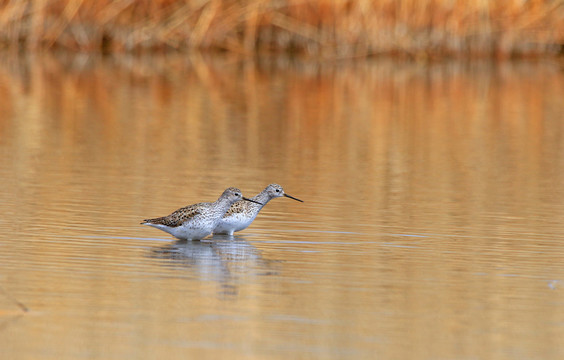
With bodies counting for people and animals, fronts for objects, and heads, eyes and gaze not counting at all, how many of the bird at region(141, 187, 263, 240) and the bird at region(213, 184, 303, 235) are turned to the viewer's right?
2

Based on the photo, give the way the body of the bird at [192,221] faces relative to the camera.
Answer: to the viewer's right

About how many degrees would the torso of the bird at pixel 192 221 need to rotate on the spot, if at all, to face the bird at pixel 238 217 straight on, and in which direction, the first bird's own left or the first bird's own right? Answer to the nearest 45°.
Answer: approximately 45° to the first bird's own left

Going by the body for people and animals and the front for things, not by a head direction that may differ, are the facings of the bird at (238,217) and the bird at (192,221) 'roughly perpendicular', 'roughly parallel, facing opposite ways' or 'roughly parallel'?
roughly parallel

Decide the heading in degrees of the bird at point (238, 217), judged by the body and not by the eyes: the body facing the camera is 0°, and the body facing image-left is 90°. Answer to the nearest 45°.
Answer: approximately 270°

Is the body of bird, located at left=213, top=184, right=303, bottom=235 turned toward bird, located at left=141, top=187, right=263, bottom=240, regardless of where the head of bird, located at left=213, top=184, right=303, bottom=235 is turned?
no
